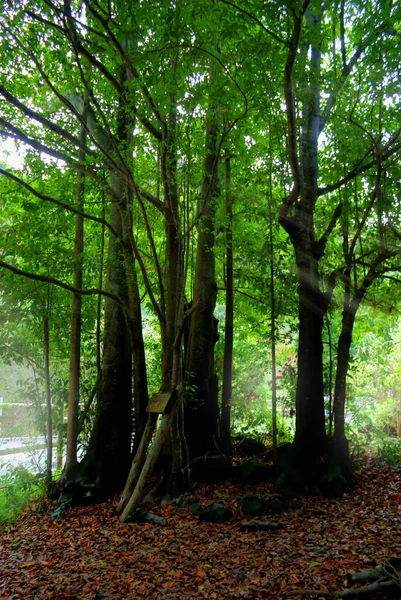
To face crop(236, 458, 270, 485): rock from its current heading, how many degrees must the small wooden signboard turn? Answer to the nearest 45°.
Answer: approximately 135° to its left

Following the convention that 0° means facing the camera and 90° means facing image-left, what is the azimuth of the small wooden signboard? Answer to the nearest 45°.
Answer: approximately 0°
